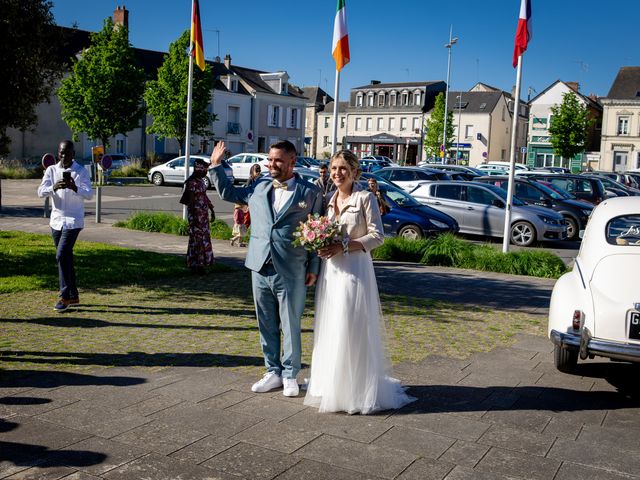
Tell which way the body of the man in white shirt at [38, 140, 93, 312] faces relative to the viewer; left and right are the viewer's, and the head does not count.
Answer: facing the viewer

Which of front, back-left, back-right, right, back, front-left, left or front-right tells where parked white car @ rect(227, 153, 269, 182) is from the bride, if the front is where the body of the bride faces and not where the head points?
back-right

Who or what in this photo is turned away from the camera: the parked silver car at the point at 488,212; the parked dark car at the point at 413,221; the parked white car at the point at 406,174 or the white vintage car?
the white vintage car

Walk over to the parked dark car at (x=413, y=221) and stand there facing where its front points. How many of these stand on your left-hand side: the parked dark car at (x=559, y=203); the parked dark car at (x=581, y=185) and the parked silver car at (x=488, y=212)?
3

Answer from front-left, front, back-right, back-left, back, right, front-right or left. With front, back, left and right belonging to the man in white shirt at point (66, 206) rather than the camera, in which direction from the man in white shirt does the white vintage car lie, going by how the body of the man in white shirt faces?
front-left

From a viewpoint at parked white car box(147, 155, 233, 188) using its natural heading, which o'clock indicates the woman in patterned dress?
The woman in patterned dress is roughly at 9 o'clock from the parked white car.

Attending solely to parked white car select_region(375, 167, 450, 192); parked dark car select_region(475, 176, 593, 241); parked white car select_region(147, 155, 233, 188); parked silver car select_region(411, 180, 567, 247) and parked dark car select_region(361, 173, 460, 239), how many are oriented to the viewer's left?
1

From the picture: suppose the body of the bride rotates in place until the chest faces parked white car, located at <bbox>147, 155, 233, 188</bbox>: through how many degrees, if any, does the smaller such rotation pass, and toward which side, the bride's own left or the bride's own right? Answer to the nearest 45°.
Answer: approximately 135° to the bride's own right

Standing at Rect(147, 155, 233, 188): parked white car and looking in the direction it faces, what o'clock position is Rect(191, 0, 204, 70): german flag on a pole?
The german flag on a pole is roughly at 9 o'clock from the parked white car.

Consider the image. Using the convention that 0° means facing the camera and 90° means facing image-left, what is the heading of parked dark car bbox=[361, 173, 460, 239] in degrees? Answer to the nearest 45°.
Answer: approximately 315°

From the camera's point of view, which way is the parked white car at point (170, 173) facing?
to the viewer's left

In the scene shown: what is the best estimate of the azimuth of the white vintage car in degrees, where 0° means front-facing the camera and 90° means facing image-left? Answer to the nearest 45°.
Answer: approximately 180°

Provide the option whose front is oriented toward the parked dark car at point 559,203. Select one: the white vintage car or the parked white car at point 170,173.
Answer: the white vintage car

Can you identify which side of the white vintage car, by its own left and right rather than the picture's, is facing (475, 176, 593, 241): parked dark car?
front

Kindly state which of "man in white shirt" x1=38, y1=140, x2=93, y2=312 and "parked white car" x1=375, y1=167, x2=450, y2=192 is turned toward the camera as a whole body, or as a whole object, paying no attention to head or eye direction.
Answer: the man in white shirt

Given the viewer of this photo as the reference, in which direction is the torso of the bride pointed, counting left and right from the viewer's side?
facing the viewer and to the left of the viewer

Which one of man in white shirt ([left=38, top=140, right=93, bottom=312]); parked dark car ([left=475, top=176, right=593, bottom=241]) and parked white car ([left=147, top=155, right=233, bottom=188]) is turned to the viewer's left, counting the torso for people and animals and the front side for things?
the parked white car
